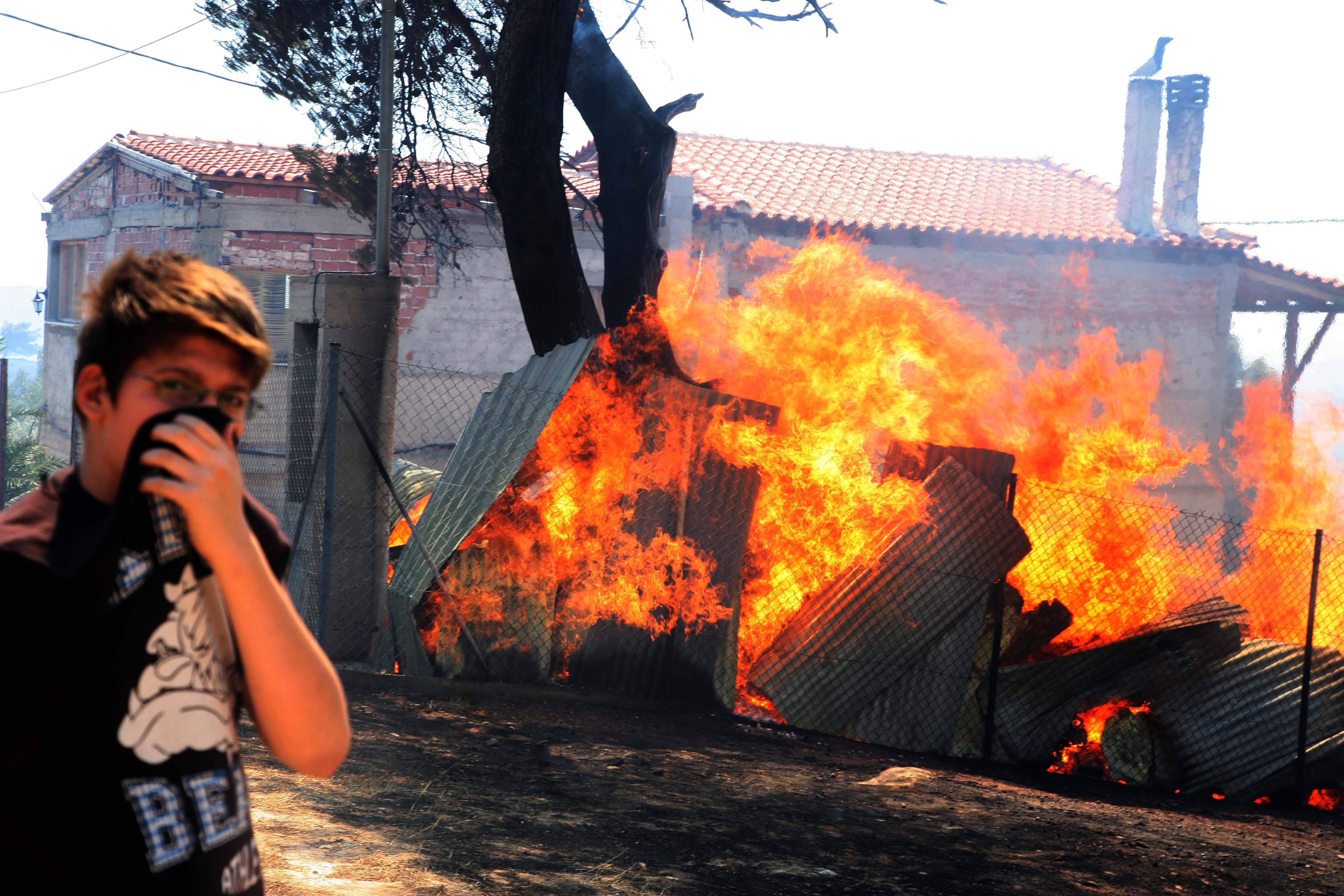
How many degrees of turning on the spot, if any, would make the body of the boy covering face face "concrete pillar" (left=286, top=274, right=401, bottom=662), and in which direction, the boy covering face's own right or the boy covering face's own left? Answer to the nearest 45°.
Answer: approximately 135° to the boy covering face's own left

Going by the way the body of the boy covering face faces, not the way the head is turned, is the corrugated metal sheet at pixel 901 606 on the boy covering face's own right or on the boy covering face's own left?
on the boy covering face's own left

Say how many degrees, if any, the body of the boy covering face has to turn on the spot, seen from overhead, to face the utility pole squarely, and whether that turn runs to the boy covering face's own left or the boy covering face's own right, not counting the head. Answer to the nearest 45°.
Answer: approximately 135° to the boy covering face's own left

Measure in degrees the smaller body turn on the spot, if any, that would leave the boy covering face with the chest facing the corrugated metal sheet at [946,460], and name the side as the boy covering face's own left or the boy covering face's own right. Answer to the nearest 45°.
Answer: approximately 90° to the boy covering face's own left

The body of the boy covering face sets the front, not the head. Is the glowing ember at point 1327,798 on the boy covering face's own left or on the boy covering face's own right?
on the boy covering face's own left

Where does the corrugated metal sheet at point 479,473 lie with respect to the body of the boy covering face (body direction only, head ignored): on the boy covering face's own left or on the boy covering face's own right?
on the boy covering face's own left

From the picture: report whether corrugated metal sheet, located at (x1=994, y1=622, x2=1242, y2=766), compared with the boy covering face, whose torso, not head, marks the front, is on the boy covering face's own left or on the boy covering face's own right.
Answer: on the boy covering face's own left

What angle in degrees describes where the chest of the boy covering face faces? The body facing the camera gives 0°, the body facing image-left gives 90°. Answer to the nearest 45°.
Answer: approximately 315°

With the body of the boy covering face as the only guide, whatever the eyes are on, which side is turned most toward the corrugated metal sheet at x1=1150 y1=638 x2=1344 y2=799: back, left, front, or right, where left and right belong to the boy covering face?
left
